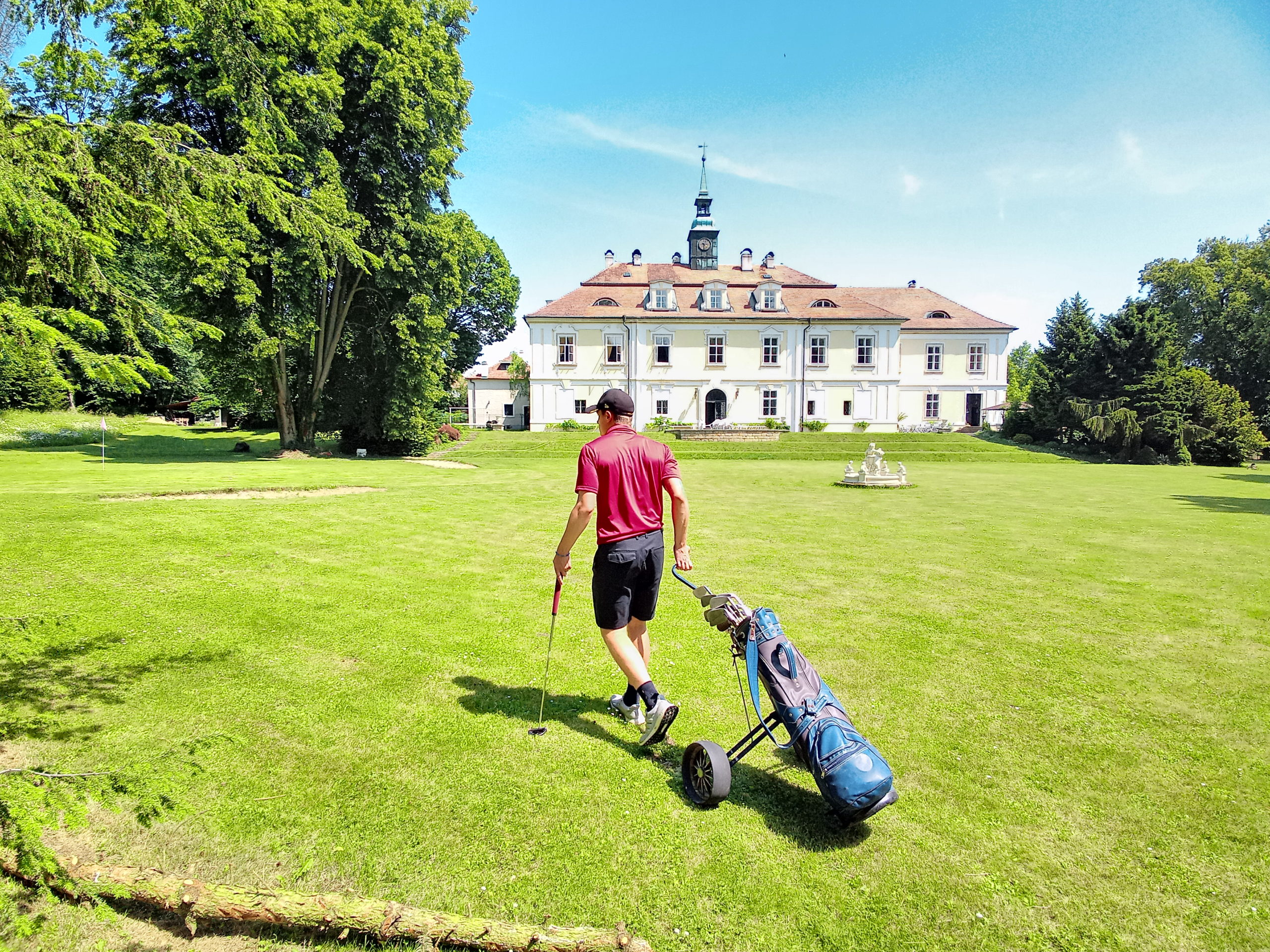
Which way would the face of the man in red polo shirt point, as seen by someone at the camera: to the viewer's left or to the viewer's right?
to the viewer's left

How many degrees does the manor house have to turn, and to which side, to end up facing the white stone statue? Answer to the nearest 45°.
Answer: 0° — it already faces it

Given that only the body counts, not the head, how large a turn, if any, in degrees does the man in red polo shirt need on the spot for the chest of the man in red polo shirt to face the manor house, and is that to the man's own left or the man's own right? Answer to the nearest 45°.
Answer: approximately 45° to the man's own right

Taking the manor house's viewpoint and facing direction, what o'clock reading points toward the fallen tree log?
The fallen tree log is roughly at 12 o'clock from the manor house.

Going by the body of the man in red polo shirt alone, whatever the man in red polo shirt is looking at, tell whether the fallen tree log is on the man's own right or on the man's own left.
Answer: on the man's own left

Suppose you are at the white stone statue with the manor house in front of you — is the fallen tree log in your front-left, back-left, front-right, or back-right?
back-left

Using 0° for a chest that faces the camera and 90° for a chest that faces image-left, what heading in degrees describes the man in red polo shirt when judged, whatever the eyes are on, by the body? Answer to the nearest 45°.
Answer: approximately 135°

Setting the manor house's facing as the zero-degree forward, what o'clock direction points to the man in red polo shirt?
The man in red polo shirt is roughly at 12 o'clock from the manor house.

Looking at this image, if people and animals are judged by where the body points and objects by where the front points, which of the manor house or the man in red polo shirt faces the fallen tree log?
the manor house

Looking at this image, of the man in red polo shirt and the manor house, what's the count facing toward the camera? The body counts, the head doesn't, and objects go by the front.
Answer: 1

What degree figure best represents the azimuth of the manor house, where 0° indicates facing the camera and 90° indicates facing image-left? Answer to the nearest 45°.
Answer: approximately 0°
